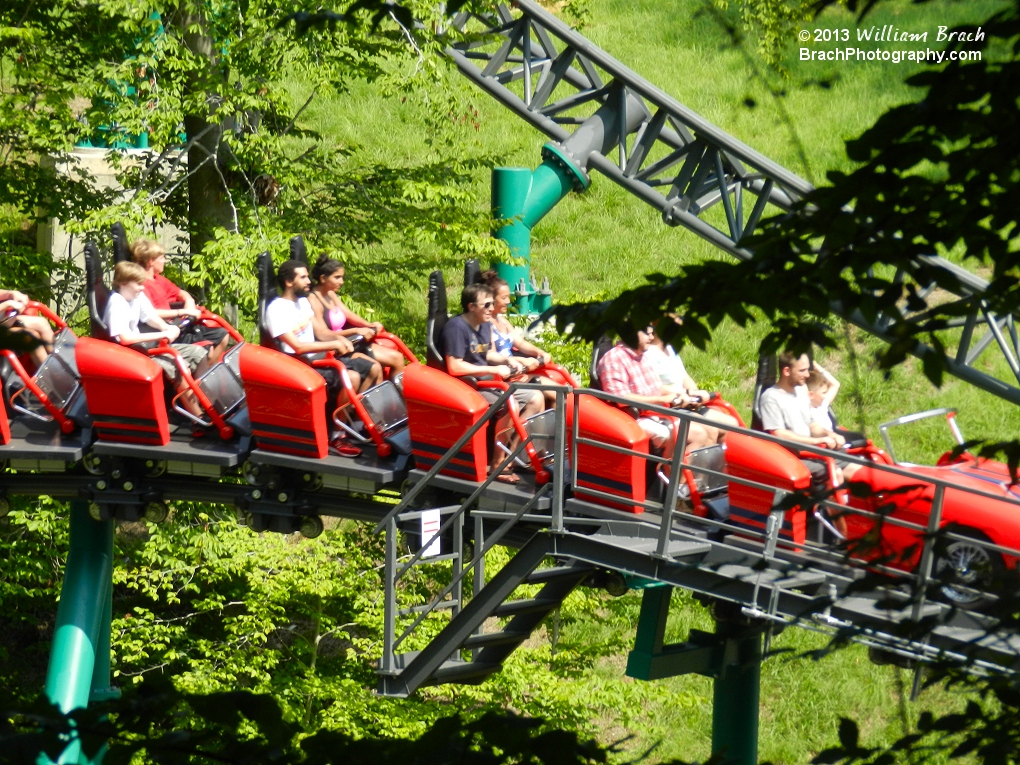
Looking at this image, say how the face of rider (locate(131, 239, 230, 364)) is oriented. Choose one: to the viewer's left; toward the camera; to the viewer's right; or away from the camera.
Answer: to the viewer's right

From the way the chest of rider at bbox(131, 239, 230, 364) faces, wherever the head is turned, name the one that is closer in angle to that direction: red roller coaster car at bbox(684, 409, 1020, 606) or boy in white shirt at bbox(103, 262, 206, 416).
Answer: the red roller coaster car

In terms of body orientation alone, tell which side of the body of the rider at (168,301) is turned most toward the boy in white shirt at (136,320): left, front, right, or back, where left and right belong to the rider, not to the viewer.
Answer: right

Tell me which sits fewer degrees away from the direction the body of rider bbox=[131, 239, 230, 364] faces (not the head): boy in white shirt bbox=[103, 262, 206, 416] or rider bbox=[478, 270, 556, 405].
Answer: the rider

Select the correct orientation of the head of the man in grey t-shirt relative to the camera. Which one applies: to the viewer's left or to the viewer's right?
to the viewer's right

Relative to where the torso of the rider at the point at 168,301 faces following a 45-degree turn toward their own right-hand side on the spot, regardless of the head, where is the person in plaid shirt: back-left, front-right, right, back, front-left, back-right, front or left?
front

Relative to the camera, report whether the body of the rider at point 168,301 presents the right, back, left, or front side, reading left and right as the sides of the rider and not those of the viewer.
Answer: right

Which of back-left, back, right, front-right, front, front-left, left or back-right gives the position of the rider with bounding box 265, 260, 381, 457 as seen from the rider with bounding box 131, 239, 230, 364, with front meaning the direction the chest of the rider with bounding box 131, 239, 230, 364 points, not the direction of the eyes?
front-right

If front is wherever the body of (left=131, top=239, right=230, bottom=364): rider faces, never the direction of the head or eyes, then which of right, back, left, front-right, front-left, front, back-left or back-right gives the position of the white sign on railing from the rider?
front-right

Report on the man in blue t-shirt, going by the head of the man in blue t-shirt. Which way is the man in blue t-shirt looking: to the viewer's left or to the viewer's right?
to the viewer's right

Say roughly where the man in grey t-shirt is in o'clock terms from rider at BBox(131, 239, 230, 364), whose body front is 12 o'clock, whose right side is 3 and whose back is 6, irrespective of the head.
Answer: The man in grey t-shirt is roughly at 1 o'clock from the rider.

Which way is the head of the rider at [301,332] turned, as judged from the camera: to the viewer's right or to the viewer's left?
to the viewer's right

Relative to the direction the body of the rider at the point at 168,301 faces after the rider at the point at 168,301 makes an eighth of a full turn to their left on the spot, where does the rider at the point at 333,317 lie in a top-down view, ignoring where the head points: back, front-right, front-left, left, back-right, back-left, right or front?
right
